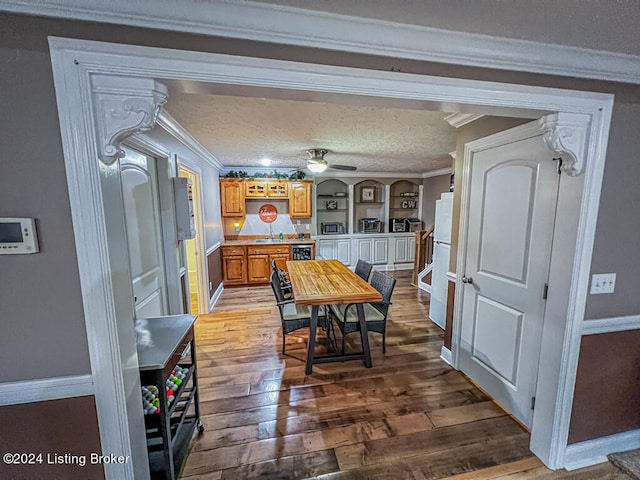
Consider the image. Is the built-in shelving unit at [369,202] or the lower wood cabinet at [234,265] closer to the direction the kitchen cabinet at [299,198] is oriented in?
the lower wood cabinet

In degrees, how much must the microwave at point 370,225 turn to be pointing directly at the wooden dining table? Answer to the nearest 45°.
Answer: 0° — it already faces it

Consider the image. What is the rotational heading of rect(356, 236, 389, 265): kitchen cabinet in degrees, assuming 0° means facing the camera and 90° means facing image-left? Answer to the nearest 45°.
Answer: approximately 0°

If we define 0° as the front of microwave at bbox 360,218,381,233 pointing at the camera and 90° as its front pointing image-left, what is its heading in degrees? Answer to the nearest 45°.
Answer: approximately 0°

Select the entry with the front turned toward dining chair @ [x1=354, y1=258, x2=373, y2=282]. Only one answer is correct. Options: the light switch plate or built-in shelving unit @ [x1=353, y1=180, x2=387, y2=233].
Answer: the built-in shelving unit

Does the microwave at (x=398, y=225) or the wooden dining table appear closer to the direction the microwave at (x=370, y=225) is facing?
the wooden dining table

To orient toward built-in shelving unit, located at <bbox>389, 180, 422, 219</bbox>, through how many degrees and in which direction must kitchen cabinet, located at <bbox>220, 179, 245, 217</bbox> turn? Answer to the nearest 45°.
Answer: approximately 90° to its left

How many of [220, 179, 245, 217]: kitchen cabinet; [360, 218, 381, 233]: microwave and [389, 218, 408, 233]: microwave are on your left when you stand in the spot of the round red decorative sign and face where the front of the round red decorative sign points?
2

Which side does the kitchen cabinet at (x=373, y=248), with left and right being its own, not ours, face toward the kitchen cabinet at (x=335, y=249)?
right
